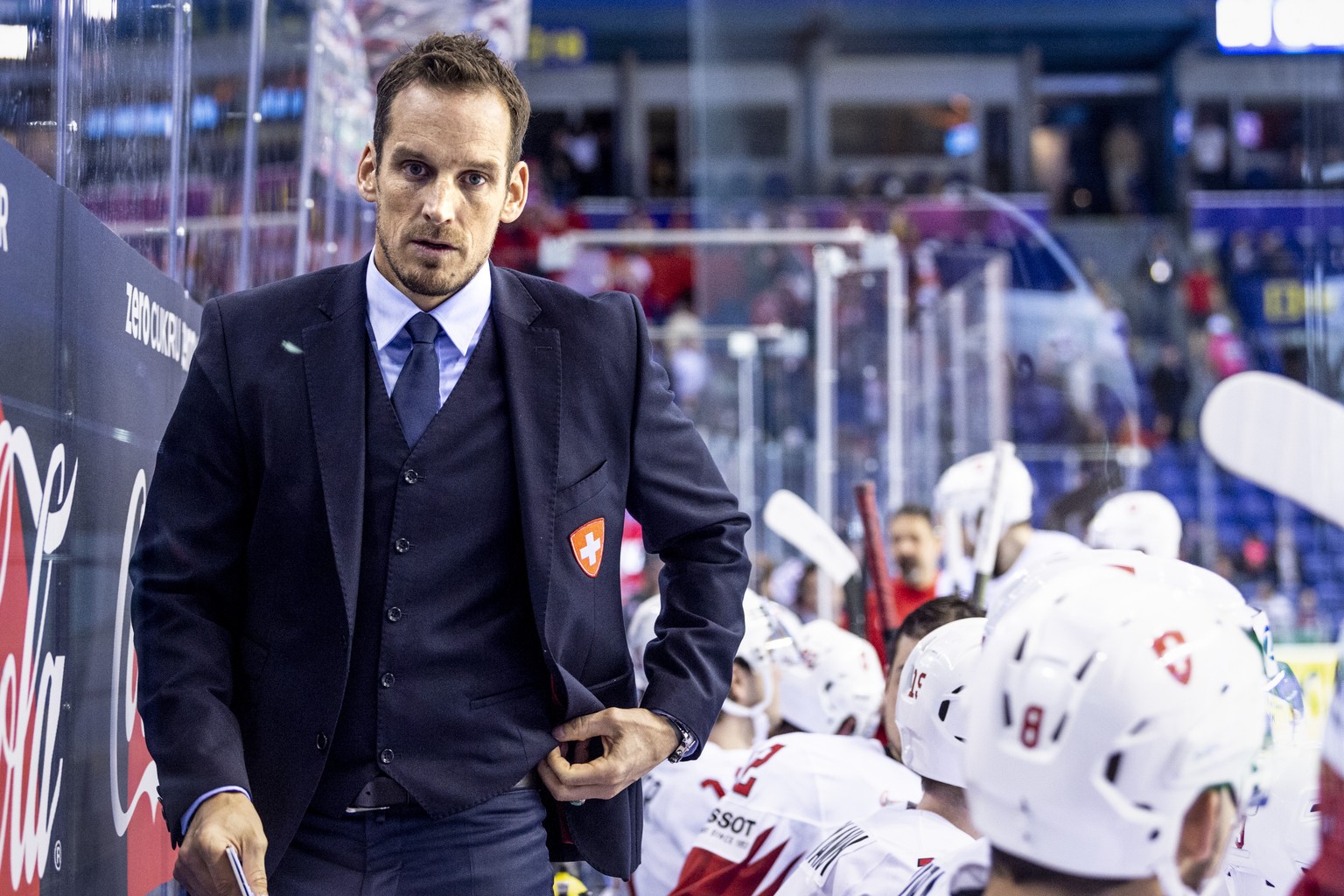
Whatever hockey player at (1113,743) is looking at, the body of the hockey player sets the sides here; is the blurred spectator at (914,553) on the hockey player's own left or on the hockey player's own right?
on the hockey player's own left

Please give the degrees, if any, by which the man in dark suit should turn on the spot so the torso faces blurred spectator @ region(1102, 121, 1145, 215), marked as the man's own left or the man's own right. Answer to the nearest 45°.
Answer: approximately 135° to the man's own left

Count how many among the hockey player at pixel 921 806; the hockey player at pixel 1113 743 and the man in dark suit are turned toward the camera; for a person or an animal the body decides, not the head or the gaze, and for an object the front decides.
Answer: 1

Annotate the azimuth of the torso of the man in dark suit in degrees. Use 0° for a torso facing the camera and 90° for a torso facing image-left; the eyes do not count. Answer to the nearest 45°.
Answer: approximately 0°

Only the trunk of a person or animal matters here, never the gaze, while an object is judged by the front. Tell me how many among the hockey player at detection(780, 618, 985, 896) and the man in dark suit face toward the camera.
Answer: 1

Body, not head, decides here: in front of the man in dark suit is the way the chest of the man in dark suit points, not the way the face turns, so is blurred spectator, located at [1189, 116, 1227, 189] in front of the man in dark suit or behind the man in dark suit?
behind

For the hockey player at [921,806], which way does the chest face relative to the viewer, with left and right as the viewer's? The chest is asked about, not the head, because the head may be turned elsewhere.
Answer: facing away from the viewer and to the right of the viewer

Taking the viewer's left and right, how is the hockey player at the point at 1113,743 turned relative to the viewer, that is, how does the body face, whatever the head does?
facing away from the viewer and to the right of the viewer
